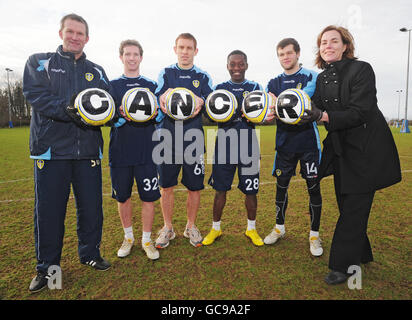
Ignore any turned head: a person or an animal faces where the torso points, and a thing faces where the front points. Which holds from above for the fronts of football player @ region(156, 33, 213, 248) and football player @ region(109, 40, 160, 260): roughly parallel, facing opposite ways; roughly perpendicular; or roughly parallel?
roughly parallel

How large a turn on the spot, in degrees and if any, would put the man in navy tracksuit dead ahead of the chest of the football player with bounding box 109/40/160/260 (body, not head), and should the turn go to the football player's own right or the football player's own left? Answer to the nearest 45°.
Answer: approximately 45° to the football player's own right

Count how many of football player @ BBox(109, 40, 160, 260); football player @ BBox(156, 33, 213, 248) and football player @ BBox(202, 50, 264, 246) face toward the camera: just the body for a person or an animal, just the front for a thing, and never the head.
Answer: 3

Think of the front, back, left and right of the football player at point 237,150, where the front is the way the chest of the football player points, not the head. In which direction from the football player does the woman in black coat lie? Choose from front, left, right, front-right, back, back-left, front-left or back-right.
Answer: front-left

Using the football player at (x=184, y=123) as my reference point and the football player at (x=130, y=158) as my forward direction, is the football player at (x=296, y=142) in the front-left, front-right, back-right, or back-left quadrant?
back-left

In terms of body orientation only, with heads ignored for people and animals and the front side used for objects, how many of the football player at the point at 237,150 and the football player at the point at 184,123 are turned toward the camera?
2

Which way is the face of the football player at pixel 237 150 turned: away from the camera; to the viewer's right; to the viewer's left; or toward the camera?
toward the camera

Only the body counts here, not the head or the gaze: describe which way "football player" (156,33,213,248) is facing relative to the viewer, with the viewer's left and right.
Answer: facing the viewer

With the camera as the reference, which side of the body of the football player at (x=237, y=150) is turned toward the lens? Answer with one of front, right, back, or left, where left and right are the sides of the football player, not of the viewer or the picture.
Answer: front

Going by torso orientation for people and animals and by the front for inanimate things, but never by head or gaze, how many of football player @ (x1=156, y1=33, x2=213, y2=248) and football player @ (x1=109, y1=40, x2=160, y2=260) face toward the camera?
2

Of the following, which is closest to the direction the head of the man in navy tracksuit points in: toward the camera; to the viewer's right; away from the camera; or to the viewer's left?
toward the camera

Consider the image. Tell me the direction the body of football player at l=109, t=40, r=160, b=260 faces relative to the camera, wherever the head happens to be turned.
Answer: toward the camera
